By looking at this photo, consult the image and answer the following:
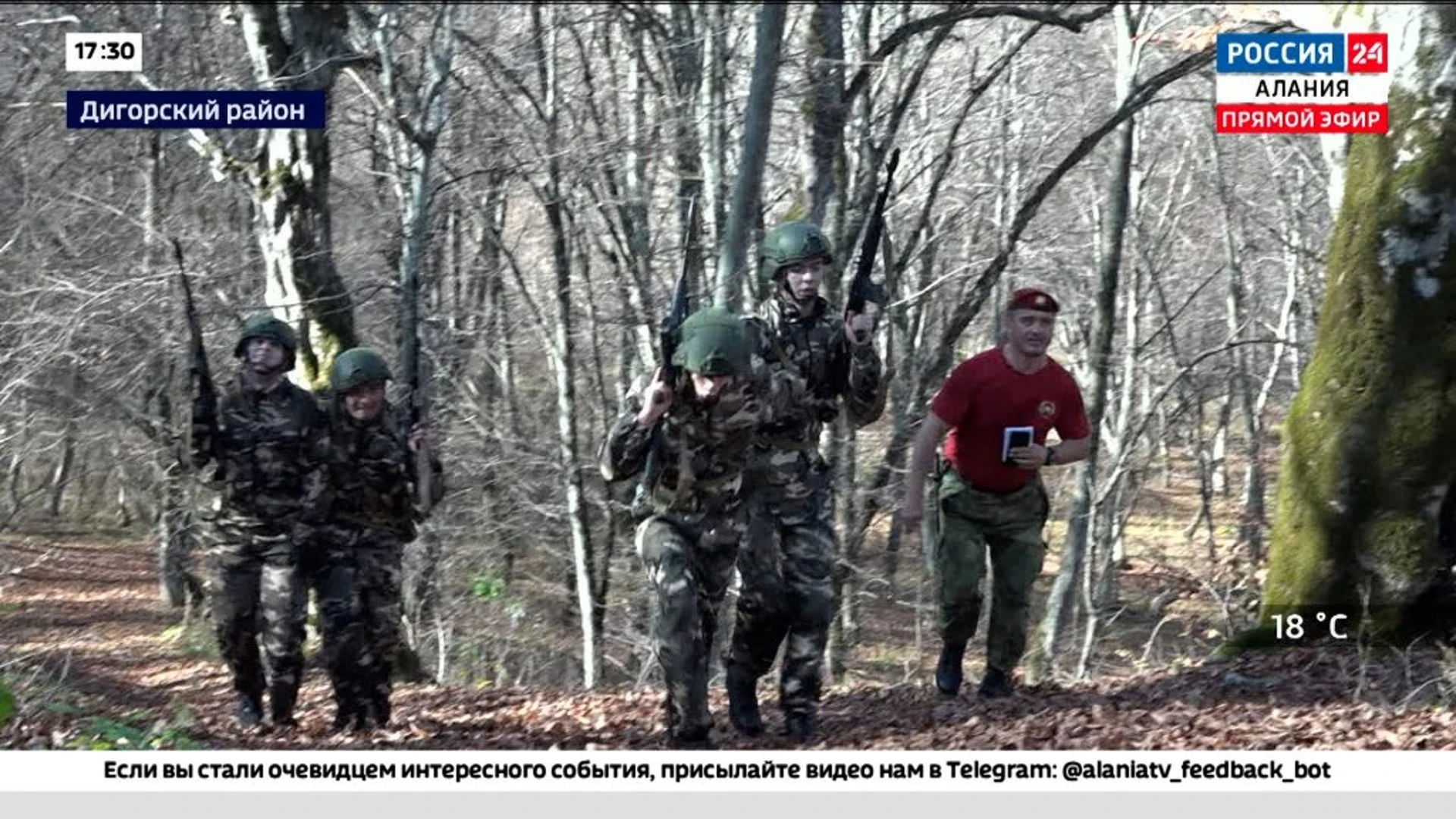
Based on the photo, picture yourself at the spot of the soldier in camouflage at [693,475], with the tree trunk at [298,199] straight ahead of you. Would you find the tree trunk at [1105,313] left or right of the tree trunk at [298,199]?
right

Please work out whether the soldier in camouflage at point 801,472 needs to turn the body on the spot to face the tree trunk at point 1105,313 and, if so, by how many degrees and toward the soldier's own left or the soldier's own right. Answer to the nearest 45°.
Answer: approximately 180°

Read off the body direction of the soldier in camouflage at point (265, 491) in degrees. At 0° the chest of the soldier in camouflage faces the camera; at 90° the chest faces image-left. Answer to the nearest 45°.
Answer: approximately 0°

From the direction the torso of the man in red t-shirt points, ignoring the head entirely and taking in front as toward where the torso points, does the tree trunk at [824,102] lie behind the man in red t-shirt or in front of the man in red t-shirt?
behind

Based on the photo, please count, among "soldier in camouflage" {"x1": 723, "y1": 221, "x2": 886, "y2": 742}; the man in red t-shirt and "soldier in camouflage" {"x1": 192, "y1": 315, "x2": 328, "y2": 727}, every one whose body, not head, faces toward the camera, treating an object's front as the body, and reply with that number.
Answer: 3

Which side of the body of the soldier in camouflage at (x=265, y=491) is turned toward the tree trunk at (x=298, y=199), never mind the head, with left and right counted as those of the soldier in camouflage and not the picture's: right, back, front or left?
back

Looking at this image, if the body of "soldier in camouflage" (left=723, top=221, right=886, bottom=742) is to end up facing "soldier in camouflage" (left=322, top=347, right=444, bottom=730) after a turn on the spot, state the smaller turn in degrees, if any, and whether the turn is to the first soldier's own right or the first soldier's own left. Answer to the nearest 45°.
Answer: approximately 90° to the first soldier's own right

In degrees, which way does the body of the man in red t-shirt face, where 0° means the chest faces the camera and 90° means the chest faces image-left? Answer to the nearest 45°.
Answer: approximately 0°

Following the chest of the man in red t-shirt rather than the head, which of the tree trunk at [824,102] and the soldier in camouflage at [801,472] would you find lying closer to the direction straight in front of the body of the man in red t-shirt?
the soldier in camouflage

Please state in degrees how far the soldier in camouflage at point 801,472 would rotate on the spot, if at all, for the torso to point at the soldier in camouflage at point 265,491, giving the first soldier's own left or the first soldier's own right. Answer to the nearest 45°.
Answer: approximately 90° to the first soldier's own right

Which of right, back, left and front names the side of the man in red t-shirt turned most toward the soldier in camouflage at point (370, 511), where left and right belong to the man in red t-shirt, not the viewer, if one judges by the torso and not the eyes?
right
